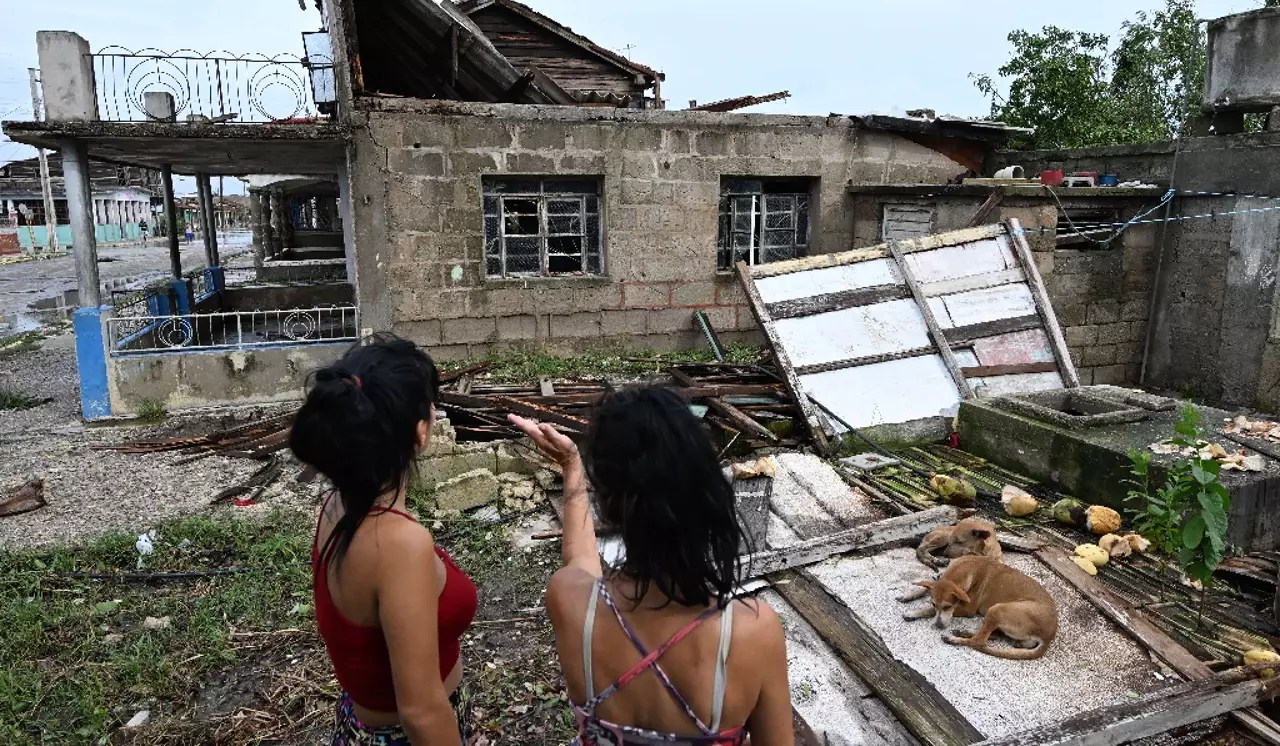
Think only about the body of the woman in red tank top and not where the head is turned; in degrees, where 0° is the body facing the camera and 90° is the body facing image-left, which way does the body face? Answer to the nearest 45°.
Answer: approximately 225°

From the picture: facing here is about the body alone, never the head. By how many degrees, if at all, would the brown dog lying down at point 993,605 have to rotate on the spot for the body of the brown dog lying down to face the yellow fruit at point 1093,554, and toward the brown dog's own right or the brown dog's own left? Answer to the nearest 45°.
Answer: approximately 135° to the brown dog's own right

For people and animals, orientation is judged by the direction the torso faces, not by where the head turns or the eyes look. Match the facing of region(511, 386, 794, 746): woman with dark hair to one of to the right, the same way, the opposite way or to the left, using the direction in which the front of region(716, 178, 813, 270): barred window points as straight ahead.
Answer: the opposite way

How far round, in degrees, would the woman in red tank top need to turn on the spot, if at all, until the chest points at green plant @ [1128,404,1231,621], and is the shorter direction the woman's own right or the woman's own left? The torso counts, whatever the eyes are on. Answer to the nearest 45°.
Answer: approximately 45° to the woman's own right

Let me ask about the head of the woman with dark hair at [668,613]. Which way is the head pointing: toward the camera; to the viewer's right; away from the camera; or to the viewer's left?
away from the camera

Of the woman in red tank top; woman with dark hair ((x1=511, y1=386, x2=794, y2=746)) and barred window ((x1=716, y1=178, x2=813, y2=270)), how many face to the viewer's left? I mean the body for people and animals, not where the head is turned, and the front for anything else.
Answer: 0

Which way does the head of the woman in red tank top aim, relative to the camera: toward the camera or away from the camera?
away from the camera

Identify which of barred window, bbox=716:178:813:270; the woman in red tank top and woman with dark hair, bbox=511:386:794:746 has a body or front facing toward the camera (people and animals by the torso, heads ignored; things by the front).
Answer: the barred window

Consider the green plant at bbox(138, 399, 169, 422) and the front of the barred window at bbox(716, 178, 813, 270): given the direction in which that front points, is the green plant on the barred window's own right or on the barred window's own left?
on the barred window's own right

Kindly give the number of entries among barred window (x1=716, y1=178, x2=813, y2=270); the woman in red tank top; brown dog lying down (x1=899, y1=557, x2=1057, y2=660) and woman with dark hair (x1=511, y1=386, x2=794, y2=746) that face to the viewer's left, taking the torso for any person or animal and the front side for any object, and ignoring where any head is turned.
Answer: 1

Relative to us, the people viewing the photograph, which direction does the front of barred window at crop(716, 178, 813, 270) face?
facing the viewer

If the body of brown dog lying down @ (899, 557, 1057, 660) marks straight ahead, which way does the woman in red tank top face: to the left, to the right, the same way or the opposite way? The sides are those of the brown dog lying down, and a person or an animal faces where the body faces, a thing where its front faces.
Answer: to the right

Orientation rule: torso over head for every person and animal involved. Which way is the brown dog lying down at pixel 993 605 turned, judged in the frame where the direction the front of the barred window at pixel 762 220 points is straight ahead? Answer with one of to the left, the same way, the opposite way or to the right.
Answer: to the right

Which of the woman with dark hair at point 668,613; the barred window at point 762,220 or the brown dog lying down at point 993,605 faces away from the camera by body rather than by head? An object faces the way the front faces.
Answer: the woman with dark hair

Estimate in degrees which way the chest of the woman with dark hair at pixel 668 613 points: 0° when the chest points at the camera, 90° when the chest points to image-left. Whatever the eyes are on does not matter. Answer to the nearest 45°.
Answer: approximately 180°

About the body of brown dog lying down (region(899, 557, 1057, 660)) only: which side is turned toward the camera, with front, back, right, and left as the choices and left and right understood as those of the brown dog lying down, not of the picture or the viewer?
left

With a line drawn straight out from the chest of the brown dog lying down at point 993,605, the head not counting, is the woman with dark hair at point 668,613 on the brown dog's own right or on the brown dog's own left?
on the brown dog's own left

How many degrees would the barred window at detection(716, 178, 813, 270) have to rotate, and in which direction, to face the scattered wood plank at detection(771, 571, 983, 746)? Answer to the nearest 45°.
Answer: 0° — it already faces it

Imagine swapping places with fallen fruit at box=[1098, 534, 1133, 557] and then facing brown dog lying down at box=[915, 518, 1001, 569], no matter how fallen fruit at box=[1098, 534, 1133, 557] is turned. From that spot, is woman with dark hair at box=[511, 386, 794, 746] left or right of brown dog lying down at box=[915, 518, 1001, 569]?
left

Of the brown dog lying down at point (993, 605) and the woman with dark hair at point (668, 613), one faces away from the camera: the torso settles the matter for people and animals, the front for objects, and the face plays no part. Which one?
the woman with dark hair

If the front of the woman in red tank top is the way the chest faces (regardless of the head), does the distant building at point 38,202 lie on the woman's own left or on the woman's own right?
on the woman's own left
